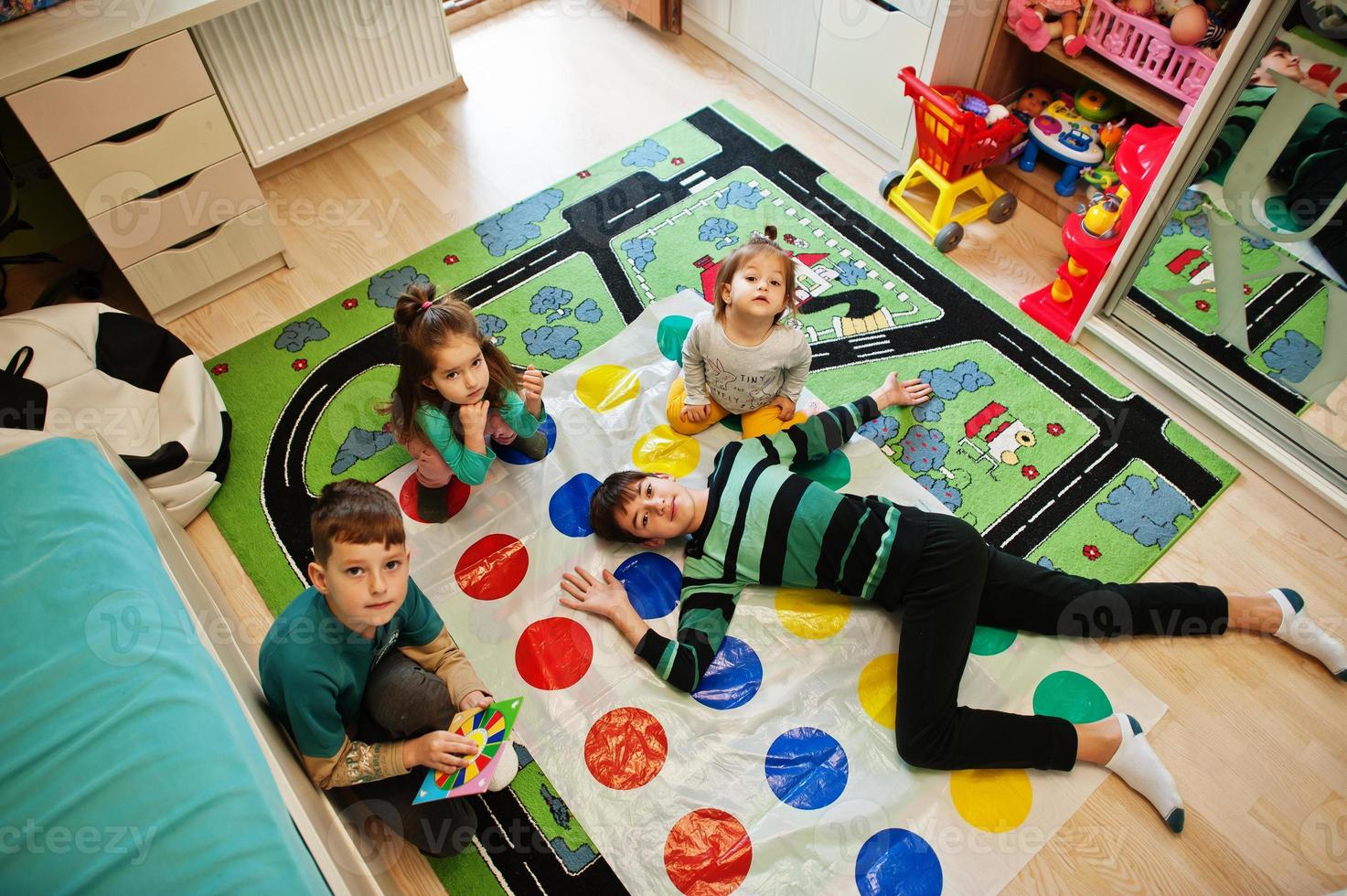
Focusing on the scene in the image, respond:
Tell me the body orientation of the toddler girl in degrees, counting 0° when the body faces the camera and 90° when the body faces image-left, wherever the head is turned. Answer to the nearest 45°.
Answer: approximately 0°

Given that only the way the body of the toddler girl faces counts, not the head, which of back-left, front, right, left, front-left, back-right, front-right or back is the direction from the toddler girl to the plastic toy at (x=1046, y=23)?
back-left

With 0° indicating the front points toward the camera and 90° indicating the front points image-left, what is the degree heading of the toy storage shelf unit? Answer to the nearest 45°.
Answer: approximately 45°

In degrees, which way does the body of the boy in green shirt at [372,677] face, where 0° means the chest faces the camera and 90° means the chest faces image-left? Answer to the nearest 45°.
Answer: approximately 315°

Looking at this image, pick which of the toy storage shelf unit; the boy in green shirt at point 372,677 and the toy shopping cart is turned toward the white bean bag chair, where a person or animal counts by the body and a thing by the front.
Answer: the toy storage shelf unit

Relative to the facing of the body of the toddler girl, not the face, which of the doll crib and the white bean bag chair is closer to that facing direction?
the white bean bag chair

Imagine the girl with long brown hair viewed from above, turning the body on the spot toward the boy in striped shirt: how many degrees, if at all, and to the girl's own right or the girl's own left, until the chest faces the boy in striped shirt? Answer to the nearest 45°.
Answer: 0° — they already face them

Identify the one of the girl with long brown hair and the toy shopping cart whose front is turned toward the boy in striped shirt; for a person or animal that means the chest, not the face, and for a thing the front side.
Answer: the girl with long brown hair
